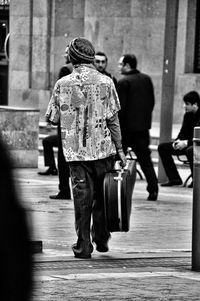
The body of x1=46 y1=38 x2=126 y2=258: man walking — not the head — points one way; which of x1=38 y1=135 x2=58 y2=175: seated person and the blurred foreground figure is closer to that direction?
the seated person

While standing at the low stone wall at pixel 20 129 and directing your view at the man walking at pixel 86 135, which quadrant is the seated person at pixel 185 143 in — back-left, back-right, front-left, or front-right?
front-left

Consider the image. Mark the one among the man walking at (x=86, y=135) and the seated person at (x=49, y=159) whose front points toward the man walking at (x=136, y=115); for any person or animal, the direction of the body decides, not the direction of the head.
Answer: the man walking at (x=86, y=135)

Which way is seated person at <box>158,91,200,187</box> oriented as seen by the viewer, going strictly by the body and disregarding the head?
to the viewer's left

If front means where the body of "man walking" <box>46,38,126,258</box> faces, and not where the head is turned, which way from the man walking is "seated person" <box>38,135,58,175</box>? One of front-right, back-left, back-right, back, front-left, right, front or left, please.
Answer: front

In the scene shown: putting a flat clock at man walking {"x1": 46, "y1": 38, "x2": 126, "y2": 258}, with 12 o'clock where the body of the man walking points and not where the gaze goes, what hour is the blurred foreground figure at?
The blurred foreground figure is roughly at 6 o'clock from the man walking.

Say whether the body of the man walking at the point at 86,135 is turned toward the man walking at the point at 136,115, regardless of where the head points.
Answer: yes

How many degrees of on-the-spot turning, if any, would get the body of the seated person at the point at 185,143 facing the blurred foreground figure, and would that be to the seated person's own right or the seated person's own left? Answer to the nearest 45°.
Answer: approximately 90° to the seated person's own left

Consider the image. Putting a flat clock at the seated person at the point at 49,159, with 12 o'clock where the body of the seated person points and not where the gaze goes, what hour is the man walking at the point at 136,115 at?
The man walking is roughly at 8 o'clock from the seated person.

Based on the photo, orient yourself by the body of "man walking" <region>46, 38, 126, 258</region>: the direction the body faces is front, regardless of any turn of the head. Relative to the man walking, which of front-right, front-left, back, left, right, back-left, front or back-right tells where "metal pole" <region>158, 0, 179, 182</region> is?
front

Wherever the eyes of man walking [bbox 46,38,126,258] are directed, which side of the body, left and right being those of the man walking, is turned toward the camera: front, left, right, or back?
back
